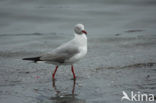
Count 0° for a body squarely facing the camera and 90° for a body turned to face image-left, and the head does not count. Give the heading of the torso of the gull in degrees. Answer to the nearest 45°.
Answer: approximately 270°
